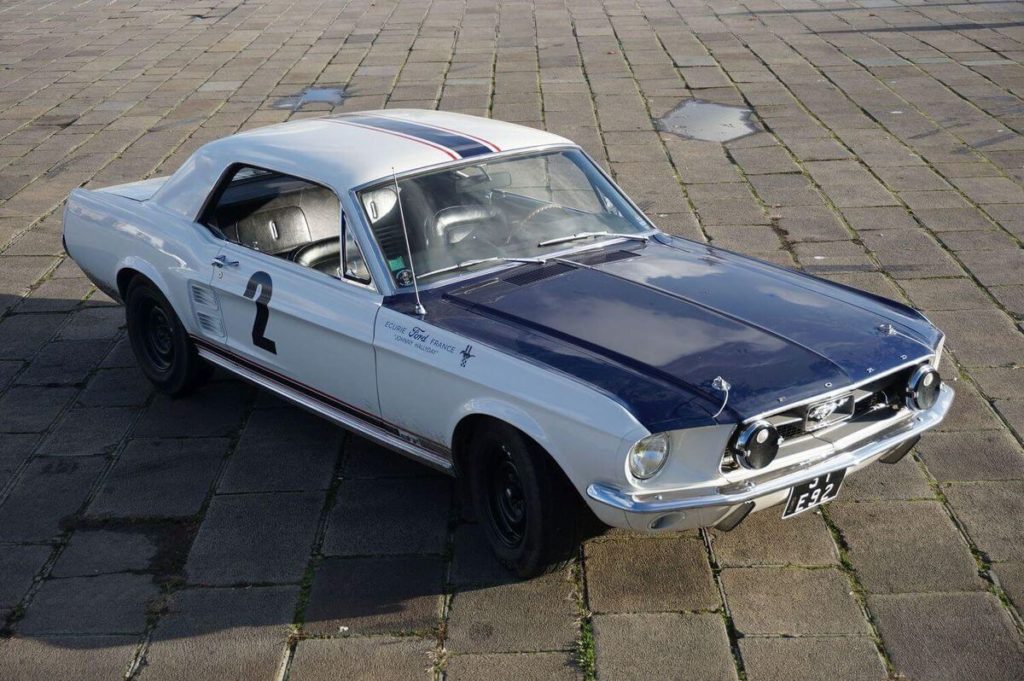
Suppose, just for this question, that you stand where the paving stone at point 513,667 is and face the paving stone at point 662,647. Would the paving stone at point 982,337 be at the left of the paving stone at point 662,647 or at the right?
left

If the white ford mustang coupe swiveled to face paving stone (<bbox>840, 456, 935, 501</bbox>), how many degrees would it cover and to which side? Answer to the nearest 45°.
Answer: approximately 45° to its left

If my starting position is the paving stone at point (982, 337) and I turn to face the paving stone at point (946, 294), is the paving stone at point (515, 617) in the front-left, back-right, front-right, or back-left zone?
back-left

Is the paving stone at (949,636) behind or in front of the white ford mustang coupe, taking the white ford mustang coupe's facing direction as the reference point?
in front

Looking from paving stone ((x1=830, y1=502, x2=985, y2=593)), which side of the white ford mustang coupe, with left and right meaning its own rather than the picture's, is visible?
front

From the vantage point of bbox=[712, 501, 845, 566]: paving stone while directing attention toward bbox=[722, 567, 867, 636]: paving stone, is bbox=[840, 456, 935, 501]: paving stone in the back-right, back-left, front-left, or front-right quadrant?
back-left

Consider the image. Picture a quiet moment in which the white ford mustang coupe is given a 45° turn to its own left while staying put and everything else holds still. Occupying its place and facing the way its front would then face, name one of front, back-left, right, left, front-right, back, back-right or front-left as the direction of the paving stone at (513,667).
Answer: right

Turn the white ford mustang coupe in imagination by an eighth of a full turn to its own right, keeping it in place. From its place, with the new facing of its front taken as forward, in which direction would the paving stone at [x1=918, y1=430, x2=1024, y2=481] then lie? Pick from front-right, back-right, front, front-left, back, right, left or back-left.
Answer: left

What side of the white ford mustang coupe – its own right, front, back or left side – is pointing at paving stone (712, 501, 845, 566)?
front
